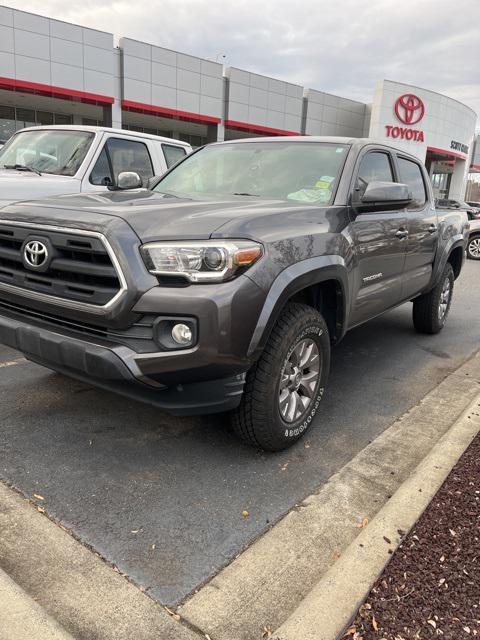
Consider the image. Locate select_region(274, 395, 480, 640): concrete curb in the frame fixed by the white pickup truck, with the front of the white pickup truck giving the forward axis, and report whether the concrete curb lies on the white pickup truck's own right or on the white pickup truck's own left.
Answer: on the white pickup truck's own left

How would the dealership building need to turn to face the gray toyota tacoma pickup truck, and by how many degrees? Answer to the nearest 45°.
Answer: approximately 45° to its right

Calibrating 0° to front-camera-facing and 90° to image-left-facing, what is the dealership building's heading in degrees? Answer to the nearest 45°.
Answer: approximately 315°

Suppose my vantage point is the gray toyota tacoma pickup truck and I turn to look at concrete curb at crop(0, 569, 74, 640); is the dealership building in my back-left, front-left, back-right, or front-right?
back-right

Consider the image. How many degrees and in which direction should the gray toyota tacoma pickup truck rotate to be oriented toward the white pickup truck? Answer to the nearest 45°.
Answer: approximately 90° to its right

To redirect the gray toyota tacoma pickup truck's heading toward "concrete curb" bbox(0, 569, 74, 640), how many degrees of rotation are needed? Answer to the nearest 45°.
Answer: approximately 45° to its left

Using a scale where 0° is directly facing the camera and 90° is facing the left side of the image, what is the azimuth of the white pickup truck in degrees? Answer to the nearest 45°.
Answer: approximately 45°

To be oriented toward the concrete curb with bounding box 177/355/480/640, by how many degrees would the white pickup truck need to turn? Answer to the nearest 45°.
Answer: approximately 45° to its left

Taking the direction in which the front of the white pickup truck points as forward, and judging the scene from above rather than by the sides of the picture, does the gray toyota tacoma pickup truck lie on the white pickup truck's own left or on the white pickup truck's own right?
on the white pickup truck's own left

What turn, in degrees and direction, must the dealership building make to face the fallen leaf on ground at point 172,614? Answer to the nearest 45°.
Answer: approximately 45° to its right

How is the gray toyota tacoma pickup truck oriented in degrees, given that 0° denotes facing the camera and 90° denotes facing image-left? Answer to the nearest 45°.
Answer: approximately 45°

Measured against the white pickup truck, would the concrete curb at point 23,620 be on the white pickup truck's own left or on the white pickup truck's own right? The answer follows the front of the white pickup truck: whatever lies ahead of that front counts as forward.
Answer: on the white pickup truck's own left
